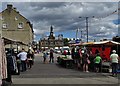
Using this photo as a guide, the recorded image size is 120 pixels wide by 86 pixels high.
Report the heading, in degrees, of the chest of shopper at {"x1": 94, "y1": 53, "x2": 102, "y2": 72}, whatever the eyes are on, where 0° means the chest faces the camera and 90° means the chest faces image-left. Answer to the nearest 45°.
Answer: approximately 180°

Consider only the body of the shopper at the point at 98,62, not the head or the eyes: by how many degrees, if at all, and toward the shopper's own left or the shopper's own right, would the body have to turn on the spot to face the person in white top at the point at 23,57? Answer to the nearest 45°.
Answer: approximately 90° to the shopper's own left

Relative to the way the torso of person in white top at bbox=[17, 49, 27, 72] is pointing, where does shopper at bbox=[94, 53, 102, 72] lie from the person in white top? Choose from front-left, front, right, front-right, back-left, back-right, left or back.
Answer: back-right

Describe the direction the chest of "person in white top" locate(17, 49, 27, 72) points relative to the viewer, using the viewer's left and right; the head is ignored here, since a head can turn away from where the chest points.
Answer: facing away from the viewer and to the left of the viewer
